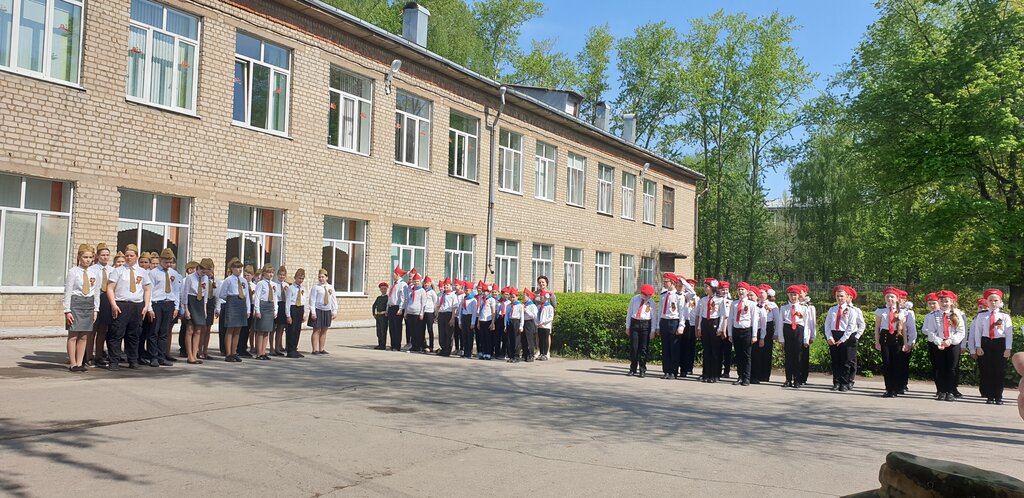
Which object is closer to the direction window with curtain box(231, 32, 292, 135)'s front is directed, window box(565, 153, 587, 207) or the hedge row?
the hedge row

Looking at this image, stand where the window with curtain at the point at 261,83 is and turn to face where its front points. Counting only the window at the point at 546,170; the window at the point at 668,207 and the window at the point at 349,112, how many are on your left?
3

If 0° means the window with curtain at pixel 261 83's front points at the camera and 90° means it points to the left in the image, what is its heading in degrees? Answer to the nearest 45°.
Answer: approximately 315°

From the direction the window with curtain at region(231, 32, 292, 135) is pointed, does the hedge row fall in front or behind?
in front

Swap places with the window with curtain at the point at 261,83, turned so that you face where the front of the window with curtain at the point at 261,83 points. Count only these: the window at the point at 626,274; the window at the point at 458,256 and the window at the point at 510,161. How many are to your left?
3

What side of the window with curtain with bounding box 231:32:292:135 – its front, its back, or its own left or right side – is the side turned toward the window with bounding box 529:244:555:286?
left

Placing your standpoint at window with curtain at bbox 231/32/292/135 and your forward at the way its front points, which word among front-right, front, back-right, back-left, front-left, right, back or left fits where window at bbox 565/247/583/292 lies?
left

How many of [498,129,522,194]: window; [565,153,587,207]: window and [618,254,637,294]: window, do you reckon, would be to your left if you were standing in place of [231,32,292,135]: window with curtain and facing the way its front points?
3

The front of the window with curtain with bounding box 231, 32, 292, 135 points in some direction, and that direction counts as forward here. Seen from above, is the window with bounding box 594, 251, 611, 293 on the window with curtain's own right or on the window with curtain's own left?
on the window with curtain's own left

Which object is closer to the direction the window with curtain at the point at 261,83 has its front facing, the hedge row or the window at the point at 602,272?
the hedge row

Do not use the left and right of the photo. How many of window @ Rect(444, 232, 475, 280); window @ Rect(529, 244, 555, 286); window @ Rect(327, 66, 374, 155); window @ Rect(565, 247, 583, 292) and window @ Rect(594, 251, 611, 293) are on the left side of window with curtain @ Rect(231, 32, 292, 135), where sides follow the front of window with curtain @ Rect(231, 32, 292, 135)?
5

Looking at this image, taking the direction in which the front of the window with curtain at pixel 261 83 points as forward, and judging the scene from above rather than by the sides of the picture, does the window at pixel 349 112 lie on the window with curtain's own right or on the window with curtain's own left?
on the window with curtain's own left

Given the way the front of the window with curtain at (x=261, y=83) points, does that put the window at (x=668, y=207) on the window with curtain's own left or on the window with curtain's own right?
on the window with curtain's own left

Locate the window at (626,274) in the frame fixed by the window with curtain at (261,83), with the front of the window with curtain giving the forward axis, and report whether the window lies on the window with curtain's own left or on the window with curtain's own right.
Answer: on the window with curtain's own left

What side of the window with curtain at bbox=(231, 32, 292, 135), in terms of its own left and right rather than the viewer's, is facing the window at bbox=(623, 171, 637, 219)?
left

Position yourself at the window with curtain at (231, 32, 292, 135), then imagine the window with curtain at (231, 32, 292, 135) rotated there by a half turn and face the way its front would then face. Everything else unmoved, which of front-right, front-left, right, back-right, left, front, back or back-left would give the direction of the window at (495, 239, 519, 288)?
right
